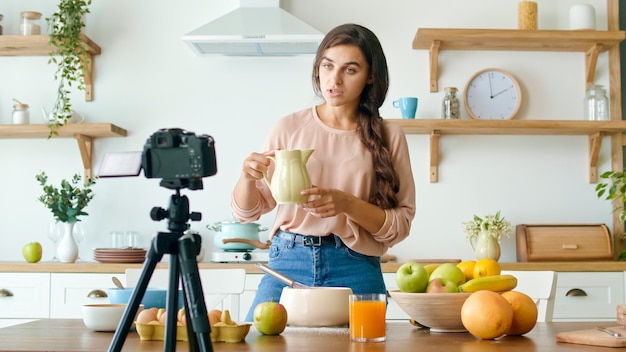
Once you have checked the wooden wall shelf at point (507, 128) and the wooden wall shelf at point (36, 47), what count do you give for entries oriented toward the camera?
2

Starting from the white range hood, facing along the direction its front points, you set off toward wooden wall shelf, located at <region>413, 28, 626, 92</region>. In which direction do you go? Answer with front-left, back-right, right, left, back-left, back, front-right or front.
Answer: left

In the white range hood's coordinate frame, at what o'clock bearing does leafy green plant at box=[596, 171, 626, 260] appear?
The leafy green plant is roughly at 9 o'clock from the white range hood.

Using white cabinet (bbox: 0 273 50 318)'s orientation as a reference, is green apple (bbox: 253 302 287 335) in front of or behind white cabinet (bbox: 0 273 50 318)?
in front

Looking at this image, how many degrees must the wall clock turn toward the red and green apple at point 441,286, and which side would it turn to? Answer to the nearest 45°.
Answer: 0° — it already faces it

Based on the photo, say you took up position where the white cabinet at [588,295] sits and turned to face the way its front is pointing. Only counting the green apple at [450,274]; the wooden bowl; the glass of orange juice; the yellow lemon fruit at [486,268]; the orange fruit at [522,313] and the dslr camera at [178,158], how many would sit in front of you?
6

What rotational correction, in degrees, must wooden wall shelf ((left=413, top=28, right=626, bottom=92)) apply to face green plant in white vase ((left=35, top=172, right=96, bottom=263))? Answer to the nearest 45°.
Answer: approximately 90° to its right

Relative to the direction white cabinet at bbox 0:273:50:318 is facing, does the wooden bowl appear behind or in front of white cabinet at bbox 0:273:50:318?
in front

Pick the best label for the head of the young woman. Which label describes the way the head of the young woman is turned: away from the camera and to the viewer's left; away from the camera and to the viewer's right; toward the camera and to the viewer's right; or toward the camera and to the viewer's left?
toward the camera and to the viewer's left

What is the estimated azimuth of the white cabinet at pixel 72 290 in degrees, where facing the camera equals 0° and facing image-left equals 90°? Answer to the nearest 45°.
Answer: approximately 0°
